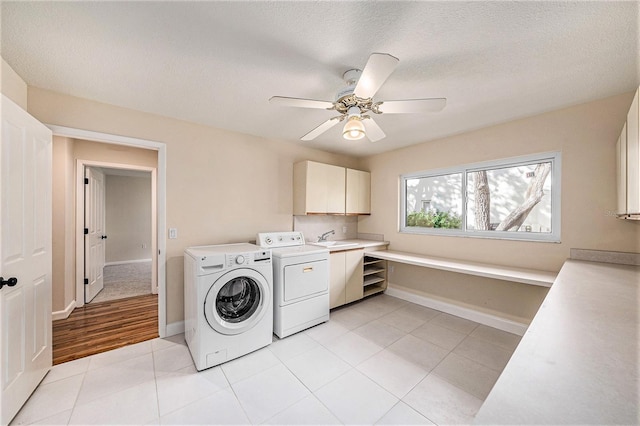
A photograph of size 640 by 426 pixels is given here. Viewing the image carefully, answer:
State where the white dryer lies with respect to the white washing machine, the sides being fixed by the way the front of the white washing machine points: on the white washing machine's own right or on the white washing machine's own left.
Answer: on the white washing machine's own left

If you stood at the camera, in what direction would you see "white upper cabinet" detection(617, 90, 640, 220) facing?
facing to the left of the viewer

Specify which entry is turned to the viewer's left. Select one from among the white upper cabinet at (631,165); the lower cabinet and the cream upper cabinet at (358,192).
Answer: the white upper cabinet at (631,165)

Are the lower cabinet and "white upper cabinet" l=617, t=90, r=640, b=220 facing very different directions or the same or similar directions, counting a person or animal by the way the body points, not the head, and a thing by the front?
very different directions

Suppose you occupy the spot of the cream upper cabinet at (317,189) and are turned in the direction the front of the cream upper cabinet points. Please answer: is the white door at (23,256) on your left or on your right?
on your right

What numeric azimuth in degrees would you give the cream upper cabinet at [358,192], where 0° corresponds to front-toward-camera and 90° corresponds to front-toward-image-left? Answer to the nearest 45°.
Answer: approximately 315°

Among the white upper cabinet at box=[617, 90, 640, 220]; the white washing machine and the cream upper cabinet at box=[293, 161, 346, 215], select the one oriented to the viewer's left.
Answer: the white upper cabinet at box=[617, 90, 640, 220]

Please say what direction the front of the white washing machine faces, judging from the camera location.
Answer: facing the viewer and to the right of the viewer

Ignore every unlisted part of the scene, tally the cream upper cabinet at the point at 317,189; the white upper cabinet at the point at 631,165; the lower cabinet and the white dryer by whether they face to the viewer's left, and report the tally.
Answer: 1

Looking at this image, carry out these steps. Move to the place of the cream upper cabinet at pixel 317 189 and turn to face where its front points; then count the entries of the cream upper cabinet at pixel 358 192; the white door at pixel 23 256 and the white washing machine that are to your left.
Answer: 1

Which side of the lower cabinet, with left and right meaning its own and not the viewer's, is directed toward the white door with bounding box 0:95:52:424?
right
